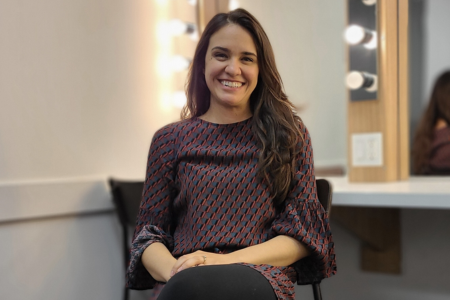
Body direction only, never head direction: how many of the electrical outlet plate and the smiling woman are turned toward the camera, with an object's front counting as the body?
2

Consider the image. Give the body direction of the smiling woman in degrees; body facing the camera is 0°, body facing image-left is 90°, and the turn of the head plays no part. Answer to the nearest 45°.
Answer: approximately 0°

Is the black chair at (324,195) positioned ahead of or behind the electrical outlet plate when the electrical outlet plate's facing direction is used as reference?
ahead

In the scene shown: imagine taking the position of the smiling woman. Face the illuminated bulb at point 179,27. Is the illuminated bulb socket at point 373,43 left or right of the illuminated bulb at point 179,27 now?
right

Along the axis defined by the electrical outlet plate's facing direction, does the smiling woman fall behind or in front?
in front

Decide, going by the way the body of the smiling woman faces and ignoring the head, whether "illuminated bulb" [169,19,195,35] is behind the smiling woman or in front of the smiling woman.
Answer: behind

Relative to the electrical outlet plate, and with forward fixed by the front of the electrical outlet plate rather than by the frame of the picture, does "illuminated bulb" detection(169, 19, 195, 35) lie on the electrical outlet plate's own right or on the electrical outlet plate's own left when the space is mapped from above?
on the electrical outlet plate's own right

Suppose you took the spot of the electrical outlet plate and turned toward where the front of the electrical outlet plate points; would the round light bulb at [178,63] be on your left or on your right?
on your right
